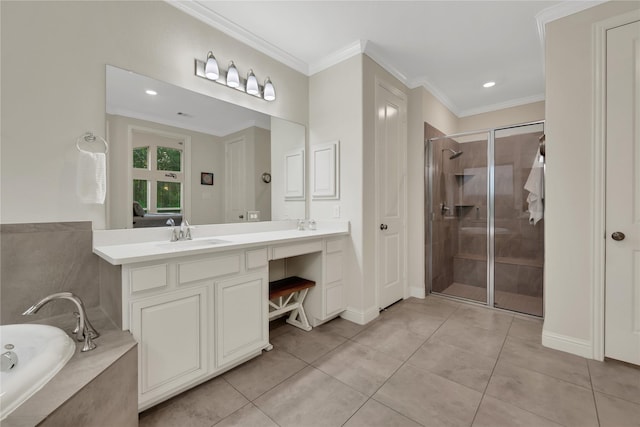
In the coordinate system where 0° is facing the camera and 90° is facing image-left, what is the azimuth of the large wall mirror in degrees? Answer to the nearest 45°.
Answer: approximately 315°

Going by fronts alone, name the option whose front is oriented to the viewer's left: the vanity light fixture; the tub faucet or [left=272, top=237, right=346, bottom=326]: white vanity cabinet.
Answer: the tub faucet

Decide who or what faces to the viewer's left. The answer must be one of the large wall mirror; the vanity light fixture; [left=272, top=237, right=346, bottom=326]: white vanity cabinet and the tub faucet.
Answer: the tub faucet

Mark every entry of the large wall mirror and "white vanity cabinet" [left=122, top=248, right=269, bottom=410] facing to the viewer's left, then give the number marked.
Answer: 0

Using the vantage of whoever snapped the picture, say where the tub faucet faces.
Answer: facing to the left of the viewer

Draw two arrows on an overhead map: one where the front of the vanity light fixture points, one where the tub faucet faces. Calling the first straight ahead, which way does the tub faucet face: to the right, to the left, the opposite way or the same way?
to the right
